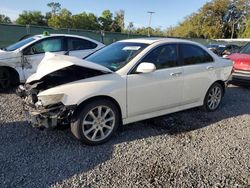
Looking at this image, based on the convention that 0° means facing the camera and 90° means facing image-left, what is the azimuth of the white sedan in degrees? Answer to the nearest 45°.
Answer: approximately 45°

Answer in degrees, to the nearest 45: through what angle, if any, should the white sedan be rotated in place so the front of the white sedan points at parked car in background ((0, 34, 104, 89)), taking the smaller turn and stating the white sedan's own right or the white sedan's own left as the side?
approximately 90° to the white sedan's own right

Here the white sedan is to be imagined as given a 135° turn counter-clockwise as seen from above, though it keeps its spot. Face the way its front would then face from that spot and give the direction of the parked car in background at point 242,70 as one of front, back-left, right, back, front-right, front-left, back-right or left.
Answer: front-left
